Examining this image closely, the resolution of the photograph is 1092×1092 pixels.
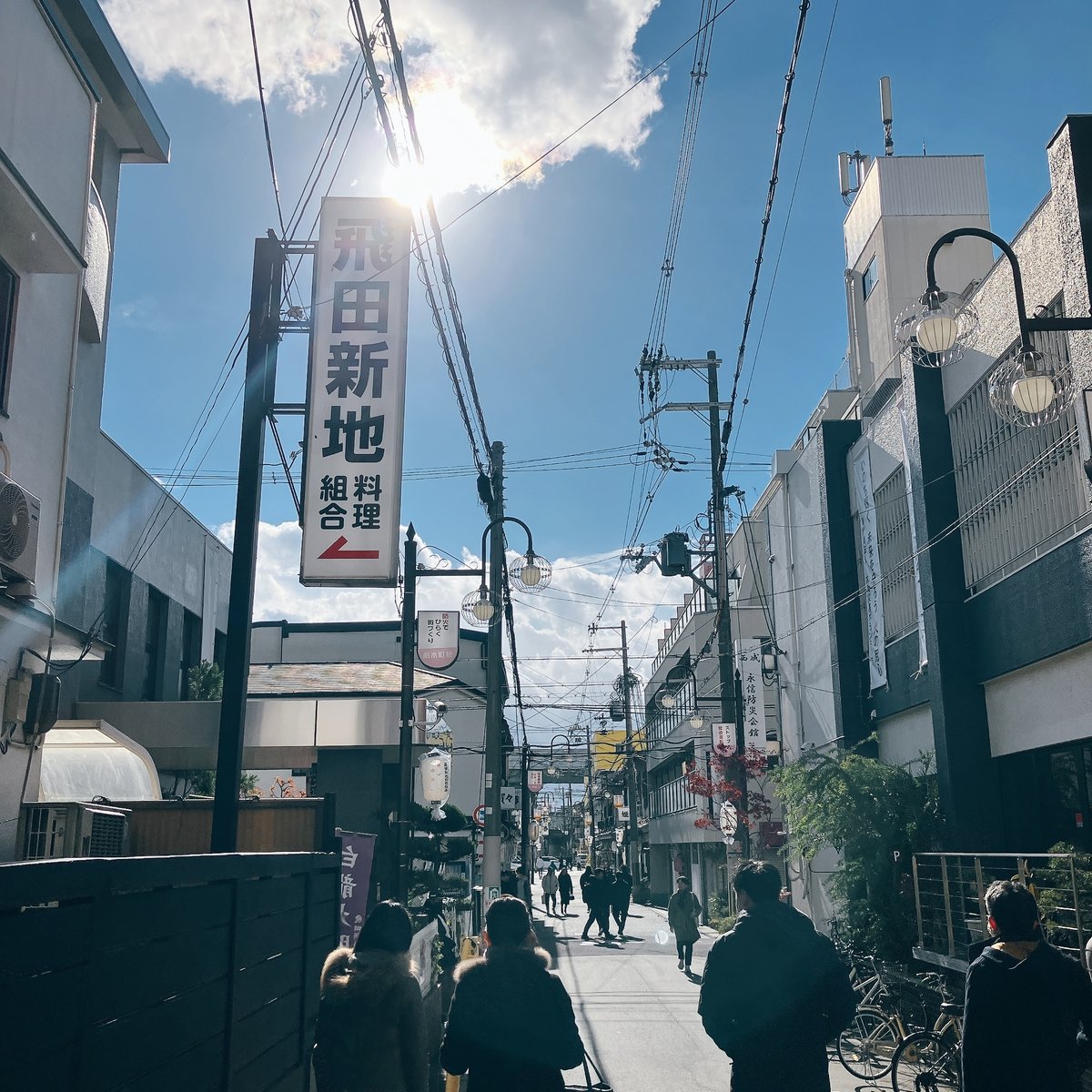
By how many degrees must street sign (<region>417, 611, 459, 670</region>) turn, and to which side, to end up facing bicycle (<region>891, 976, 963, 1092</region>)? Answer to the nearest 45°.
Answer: approximately 45° to its left

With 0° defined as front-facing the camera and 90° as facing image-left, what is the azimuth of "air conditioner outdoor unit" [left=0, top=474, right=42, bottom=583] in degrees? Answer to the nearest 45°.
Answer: approximately 315°

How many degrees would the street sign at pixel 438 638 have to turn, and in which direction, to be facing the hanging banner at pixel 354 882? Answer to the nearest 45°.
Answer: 0° — it already faces it

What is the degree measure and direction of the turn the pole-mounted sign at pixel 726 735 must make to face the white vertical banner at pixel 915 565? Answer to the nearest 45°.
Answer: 0° — it already faces it

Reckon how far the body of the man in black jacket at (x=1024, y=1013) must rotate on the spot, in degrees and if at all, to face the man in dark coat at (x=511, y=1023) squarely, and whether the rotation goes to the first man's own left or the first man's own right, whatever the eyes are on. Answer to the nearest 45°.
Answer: approximately 90° to the first man's own left

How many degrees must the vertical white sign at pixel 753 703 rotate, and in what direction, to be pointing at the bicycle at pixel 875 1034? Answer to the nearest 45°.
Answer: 0° — it already faces it

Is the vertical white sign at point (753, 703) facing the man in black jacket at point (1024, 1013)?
yes

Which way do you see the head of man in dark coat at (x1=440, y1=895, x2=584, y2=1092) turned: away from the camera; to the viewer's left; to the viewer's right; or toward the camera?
away from the camera

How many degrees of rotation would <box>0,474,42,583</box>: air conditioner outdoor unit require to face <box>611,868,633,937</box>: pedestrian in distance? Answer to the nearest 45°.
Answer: approximately 90° to its left

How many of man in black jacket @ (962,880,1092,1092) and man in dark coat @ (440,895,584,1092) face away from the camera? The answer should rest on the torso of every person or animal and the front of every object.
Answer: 2

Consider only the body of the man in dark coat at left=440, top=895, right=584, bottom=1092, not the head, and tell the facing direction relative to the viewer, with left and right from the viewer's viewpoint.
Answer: facing away from the viewer
